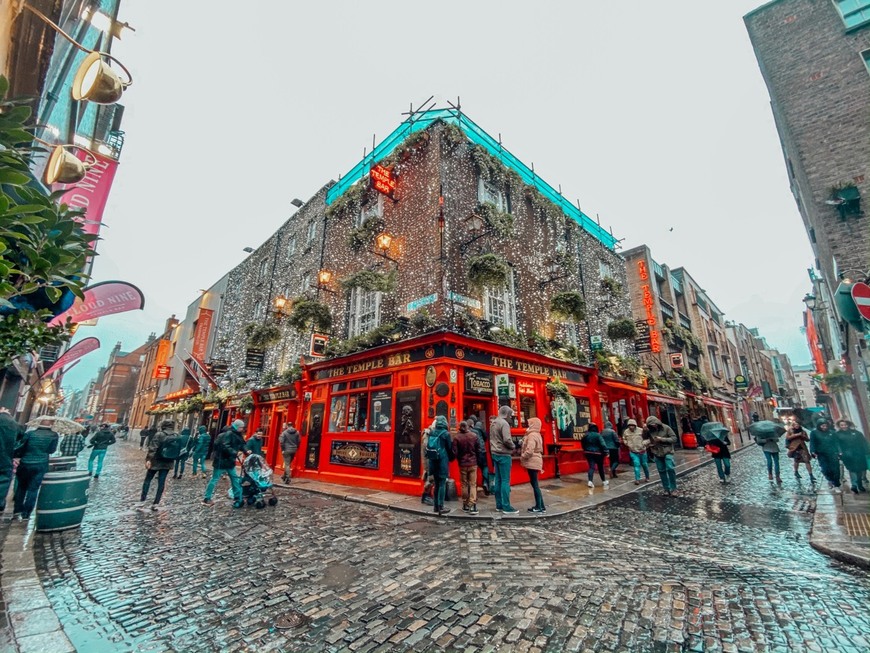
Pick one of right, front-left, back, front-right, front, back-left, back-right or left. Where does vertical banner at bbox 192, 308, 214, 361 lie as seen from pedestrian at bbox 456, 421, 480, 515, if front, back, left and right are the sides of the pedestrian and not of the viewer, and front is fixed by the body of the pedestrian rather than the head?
front-left

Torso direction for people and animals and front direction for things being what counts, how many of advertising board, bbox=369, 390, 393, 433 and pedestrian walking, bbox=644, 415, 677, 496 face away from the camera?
0

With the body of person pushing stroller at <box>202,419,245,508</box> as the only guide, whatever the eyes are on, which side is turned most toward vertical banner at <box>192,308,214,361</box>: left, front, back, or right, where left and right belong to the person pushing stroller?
left

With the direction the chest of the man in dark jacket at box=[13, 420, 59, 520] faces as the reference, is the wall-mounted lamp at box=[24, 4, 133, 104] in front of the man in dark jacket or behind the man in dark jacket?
behind

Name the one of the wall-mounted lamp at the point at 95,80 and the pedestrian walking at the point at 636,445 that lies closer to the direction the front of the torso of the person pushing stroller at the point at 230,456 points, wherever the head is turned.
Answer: the pedestrian walking

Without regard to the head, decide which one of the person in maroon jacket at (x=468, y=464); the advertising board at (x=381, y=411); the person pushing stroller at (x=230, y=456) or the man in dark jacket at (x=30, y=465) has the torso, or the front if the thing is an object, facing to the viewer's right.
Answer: the person pushing stroller

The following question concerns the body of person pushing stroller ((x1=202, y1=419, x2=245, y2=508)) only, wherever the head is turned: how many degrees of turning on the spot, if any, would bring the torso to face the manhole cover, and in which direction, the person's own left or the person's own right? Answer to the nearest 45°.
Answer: approximately 90° to the person's own right

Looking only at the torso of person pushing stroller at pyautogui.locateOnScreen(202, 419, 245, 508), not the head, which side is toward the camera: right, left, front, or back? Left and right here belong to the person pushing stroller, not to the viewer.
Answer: right

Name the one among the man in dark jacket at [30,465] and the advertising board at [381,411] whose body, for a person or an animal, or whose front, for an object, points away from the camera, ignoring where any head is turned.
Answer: the man in dark jacket

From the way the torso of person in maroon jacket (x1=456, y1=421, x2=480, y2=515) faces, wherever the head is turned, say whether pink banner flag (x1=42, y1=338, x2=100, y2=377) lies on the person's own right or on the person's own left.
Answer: on the person's own left

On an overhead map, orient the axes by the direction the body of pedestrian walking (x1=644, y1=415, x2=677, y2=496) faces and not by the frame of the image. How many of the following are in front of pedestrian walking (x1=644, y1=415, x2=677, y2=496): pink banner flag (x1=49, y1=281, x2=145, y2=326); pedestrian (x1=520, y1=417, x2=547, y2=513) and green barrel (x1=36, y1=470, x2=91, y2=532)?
3

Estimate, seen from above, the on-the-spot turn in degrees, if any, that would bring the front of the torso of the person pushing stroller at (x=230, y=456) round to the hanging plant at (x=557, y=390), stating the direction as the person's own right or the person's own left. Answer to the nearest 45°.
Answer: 0° — they already face it

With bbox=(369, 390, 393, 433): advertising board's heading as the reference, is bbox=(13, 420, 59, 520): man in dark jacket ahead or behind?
ahead

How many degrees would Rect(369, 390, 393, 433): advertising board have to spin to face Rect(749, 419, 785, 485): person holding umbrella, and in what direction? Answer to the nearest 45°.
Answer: approximately 135° to its left

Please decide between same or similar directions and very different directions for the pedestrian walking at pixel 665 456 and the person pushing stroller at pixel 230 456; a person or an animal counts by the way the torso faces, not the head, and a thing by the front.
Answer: very different directions
